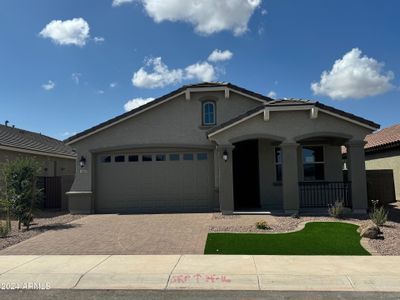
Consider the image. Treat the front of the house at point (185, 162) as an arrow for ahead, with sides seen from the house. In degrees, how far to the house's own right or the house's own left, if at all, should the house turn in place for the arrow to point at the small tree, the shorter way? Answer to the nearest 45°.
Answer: approximately 45° to the house's own right

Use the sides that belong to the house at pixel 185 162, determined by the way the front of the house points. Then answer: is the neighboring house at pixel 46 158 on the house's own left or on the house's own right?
on the house's own right

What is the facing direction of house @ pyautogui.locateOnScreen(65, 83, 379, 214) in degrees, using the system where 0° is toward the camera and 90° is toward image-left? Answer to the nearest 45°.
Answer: approximately 0°

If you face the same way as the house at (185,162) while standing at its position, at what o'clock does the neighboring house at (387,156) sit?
The neighboring house is roughly at 8 o'clock from the house.

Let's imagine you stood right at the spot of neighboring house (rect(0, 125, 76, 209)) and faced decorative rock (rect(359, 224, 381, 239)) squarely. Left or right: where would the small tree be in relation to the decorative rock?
right

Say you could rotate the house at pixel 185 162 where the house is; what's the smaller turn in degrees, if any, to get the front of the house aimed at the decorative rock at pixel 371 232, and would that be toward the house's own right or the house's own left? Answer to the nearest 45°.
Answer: approximately 45° to the house's own left
